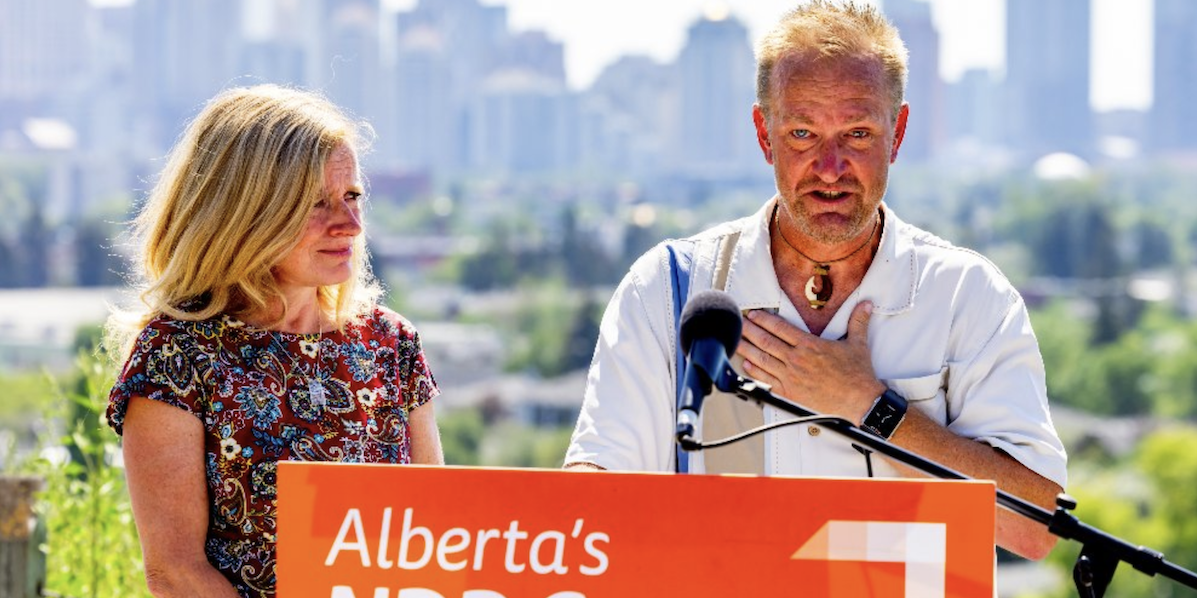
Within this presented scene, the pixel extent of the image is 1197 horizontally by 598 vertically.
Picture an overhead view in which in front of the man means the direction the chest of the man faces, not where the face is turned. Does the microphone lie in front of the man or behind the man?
in front

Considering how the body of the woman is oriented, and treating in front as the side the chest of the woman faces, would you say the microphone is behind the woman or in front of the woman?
in front

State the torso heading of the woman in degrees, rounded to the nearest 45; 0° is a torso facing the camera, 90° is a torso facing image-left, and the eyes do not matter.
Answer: approximately 315°

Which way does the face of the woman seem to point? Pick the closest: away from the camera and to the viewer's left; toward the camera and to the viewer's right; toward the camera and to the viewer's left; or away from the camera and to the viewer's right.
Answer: toward the camera and to the viewer's right

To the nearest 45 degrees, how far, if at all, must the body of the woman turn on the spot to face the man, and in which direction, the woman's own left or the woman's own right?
approximately 45° to the woman's own left

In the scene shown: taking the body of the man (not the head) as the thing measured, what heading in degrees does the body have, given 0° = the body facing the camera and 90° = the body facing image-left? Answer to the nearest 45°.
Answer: approximately 0°

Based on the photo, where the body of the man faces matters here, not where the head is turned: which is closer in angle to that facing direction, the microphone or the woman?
the microphone

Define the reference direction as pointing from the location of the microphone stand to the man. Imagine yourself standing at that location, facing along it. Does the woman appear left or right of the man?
left

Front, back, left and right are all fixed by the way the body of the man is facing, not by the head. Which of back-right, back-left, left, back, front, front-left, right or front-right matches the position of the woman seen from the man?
right
